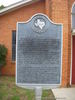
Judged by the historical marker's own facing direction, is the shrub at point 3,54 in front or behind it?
behind

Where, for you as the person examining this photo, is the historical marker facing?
facing the viewer
